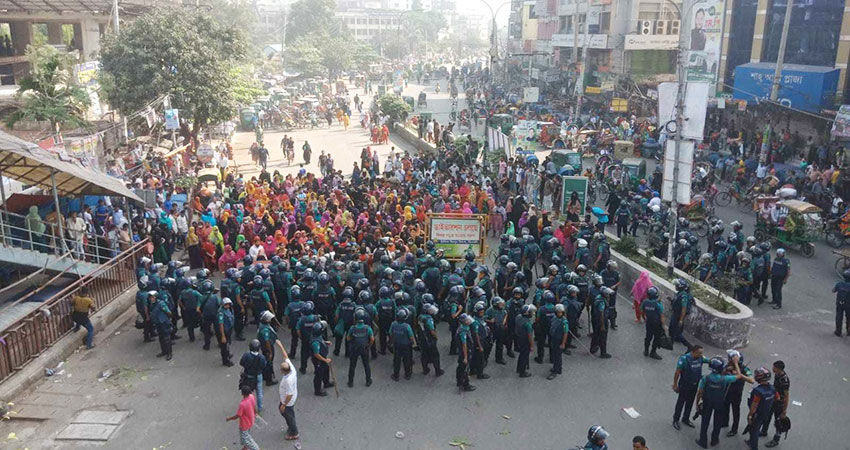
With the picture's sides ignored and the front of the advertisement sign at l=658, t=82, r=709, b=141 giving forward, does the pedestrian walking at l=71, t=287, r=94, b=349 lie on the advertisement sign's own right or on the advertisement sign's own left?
on the advertisement sign's own right

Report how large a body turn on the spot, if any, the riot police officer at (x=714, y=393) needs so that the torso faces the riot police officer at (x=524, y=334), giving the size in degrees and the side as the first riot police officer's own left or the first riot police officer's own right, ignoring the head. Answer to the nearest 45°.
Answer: approximately 90° to the first riot police officer's own left

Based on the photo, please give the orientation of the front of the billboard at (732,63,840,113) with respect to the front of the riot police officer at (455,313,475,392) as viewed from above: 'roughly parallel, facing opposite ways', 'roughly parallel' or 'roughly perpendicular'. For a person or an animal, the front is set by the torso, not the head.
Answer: roughly parallel, facing opposite ways

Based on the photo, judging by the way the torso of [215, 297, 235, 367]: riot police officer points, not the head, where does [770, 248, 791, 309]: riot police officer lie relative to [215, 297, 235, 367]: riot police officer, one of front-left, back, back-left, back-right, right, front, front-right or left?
front

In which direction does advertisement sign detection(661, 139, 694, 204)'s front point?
away from the camera

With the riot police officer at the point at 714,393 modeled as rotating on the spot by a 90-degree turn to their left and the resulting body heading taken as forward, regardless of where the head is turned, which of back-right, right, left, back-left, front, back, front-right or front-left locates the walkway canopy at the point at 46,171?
front

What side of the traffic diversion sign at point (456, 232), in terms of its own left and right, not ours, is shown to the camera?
front

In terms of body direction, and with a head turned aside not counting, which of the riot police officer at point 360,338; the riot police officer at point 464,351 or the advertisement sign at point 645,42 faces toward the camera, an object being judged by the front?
the advertisement sign

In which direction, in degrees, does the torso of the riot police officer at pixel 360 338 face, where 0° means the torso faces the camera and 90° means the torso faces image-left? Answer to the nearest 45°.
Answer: approximately 180°

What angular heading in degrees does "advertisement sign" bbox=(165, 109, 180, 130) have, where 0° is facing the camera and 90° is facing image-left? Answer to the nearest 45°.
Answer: approximately 0°
